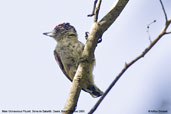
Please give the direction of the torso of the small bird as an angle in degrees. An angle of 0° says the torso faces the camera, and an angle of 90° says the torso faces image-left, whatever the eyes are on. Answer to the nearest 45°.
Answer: approximately 45°
